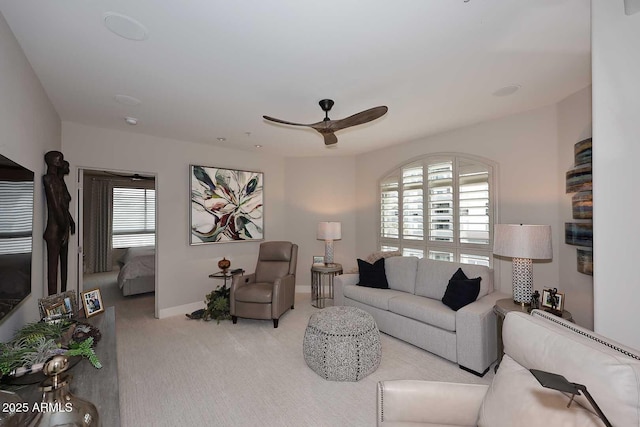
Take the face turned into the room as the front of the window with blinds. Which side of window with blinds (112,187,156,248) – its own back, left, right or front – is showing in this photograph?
front

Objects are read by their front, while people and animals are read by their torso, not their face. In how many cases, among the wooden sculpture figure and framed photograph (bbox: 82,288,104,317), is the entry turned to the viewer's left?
0

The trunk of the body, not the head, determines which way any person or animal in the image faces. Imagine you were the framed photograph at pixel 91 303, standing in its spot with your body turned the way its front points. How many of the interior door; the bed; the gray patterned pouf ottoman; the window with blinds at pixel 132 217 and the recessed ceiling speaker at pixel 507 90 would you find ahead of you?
2

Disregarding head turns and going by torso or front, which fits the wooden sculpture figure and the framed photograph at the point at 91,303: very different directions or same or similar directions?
same or similar directions

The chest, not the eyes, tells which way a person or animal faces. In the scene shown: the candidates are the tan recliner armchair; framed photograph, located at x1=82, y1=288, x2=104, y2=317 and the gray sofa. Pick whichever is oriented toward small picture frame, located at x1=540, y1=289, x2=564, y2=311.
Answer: the framed photograph

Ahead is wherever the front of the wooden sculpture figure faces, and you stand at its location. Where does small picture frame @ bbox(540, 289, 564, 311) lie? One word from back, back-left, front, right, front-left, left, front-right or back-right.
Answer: front

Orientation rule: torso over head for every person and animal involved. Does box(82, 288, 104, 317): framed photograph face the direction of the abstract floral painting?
no

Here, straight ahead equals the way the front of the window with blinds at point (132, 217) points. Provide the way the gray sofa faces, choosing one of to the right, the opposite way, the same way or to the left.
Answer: to the right

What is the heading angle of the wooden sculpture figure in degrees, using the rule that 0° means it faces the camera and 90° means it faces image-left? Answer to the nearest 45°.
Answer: approximately 315°

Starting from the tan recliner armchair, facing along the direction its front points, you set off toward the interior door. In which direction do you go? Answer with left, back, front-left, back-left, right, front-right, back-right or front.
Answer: front-right

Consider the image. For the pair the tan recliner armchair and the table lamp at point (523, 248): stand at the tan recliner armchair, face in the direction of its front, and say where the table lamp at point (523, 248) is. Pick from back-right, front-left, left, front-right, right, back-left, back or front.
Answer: left

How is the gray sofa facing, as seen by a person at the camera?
facing the viewer and to the left of the viewer

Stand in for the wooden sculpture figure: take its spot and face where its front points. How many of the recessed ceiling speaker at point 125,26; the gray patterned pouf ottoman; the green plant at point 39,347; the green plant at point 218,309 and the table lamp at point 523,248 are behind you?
0

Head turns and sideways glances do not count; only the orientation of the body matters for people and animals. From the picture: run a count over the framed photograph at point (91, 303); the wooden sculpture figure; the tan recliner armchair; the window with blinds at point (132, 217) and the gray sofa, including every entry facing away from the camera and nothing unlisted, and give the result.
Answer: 0

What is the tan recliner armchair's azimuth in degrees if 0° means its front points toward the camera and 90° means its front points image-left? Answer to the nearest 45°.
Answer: approximately 45°

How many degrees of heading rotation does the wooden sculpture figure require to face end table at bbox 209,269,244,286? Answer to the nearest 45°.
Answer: approximately 45° to its left

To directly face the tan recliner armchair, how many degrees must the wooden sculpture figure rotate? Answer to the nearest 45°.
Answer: approximately 45° to its left

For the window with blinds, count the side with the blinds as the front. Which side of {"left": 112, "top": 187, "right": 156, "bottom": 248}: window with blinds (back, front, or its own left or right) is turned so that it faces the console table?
front

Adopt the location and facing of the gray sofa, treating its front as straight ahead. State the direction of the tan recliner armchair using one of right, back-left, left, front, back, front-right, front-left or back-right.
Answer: front-right

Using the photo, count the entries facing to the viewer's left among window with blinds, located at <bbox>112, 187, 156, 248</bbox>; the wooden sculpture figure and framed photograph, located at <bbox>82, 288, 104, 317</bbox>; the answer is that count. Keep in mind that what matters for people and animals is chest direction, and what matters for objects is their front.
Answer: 0
